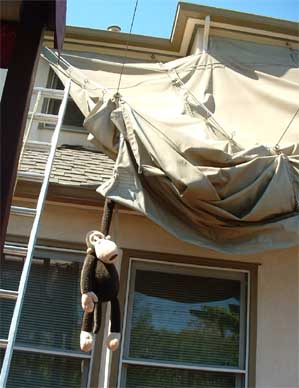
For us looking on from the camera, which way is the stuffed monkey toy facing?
facing the viewer and to the right of the viewer
